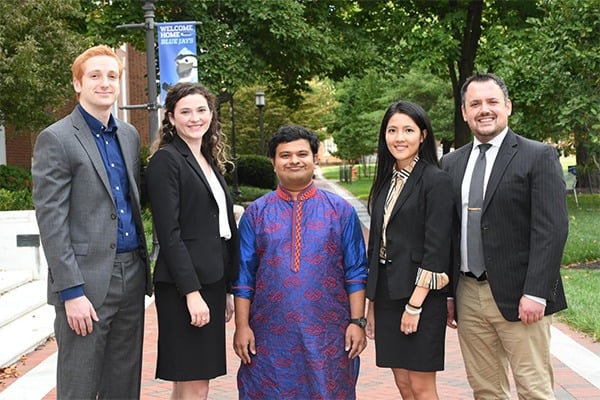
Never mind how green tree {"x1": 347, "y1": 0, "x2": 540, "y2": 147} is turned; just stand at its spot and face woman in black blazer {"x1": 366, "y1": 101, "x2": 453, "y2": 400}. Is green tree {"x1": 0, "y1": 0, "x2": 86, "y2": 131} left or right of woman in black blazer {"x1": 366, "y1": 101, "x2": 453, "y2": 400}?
right

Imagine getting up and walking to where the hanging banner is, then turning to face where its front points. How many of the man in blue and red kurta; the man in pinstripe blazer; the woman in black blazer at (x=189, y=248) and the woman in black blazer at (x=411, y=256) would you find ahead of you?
4

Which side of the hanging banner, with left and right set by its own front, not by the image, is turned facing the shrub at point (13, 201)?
right

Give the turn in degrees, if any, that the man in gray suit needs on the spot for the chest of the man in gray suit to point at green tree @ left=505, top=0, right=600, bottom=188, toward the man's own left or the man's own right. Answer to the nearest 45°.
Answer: approximately 90° to the man's own left

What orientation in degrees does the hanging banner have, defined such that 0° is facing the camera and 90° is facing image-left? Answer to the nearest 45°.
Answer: approximately 0°

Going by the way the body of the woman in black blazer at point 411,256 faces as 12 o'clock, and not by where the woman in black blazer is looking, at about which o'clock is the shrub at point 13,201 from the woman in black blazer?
The shrub is roughly at 3 o'clock from the woman in black blazer.

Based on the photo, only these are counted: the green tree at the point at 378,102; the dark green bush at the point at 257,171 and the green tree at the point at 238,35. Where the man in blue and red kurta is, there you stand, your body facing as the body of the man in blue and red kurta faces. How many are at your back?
3

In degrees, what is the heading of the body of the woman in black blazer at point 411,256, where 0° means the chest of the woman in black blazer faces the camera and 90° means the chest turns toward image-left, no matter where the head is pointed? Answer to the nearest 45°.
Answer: approximately 45°

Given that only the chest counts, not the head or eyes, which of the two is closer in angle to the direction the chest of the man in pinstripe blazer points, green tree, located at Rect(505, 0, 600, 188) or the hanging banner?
the hanging banner

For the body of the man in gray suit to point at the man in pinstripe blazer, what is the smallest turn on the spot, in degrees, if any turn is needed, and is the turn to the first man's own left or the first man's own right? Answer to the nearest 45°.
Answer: approximately 45° to the first man's own left
